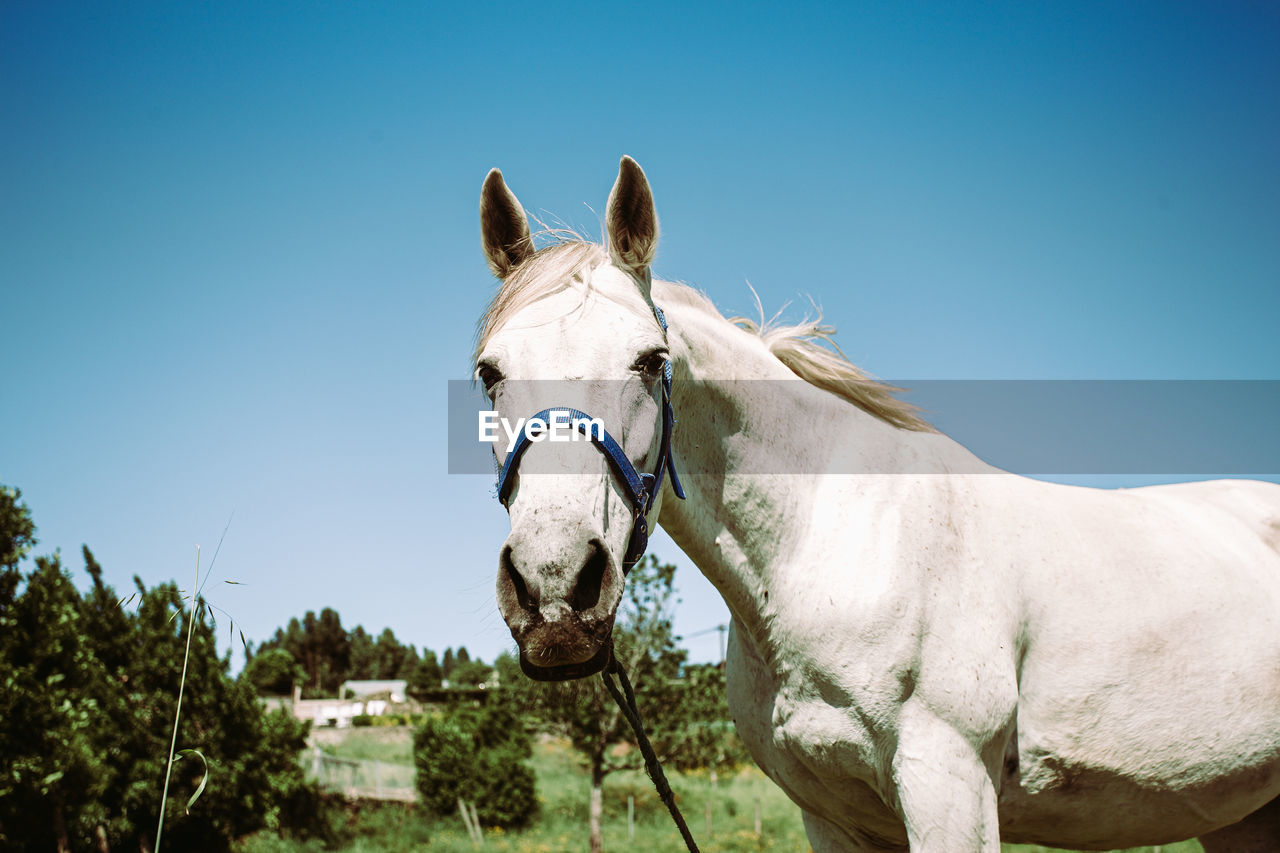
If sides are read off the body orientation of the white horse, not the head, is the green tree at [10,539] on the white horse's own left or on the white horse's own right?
on the white horse's own right

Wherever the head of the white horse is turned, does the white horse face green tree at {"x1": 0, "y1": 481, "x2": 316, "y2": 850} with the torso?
no

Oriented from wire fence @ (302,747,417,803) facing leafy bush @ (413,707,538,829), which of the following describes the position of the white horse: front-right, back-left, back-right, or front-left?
front-right

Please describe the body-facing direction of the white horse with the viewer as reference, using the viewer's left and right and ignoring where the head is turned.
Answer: facing the viewer and to the left of the viewer

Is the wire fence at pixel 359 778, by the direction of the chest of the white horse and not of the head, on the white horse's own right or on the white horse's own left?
on the white horse's own right

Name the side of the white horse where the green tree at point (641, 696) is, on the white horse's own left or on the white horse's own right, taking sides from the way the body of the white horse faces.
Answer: on the white horse's own right
